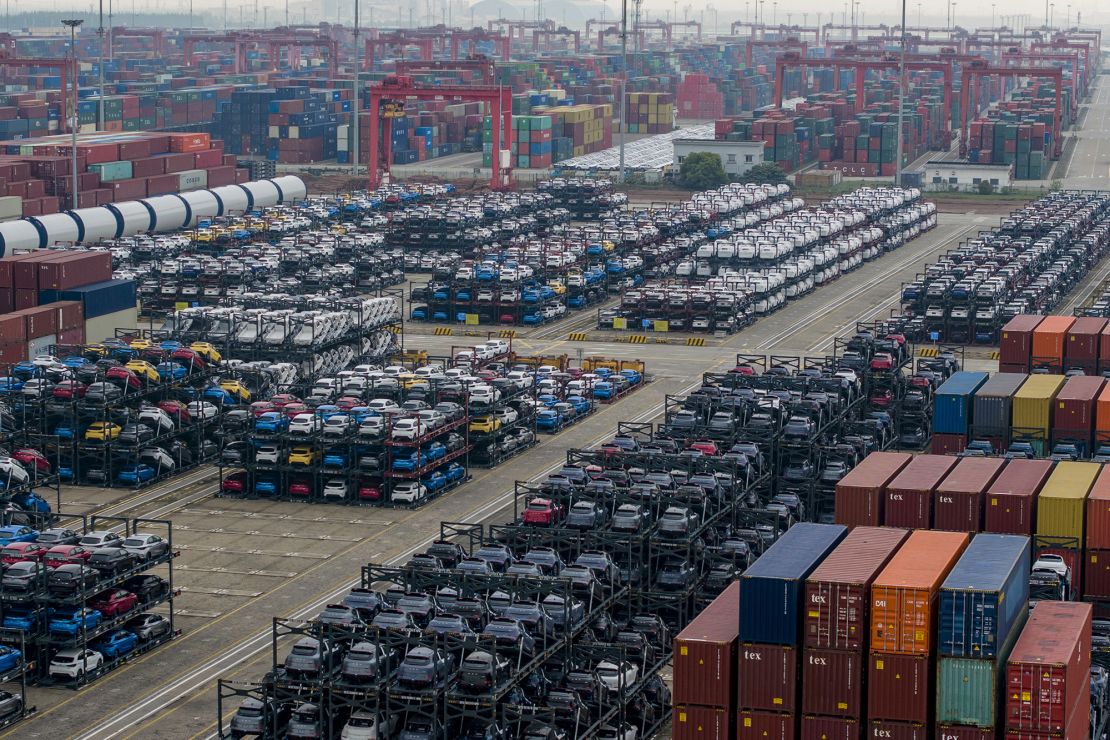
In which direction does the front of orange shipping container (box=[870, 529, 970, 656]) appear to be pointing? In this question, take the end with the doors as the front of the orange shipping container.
toward the camera

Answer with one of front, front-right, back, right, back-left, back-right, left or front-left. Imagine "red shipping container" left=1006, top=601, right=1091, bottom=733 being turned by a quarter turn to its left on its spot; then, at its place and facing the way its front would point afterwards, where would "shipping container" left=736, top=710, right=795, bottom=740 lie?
back

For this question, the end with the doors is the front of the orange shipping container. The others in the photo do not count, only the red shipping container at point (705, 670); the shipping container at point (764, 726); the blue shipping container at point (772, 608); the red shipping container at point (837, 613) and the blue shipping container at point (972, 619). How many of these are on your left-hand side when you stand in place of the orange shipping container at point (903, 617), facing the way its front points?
1

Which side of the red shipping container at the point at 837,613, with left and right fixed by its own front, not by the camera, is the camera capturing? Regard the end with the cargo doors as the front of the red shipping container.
front

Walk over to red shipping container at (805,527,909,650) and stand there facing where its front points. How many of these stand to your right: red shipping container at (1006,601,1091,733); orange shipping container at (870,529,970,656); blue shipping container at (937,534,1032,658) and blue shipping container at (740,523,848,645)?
1

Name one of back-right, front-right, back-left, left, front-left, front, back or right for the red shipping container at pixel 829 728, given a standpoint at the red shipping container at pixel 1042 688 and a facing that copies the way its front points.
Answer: right

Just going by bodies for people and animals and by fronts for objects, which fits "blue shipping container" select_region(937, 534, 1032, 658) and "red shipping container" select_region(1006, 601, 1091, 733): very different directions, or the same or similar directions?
same or similar directions

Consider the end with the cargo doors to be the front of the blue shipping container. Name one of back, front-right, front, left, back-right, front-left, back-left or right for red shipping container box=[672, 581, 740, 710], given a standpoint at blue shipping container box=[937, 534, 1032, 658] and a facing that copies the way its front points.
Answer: right

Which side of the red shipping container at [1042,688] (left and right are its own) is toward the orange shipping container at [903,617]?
right

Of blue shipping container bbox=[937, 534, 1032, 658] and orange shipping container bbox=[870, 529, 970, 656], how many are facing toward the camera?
2

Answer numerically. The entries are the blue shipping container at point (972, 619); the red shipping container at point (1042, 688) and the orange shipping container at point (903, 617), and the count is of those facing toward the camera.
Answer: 3

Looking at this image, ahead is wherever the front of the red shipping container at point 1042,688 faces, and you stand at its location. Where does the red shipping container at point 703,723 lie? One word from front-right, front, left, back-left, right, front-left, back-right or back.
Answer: right

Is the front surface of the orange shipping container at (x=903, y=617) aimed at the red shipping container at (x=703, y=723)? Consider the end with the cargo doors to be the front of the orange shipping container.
no

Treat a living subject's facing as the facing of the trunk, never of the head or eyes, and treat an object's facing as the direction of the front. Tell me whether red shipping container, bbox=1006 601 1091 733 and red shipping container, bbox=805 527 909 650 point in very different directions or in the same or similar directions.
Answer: same or similar directions

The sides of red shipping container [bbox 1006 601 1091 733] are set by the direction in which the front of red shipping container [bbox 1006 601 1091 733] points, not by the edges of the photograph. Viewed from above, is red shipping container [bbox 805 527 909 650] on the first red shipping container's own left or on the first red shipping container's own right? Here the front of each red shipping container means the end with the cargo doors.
on the first red shipping container's own right

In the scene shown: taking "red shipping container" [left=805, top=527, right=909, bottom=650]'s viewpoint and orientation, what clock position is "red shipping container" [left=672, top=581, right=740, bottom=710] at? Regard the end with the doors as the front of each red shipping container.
"red shipping container" [left=672, top=581, right=740, bottom=710] is roughly at 3 o'clock from "red shipping container" [left=805, top=527, right=909, bottom=650].

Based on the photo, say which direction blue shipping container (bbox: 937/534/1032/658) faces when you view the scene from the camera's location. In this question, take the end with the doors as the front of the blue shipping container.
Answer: facing the viewer
